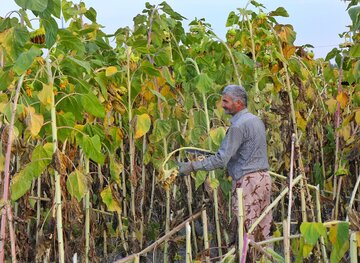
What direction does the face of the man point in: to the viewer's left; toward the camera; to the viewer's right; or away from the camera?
to the viewer's left

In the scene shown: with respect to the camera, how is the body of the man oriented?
to the viewer's left
